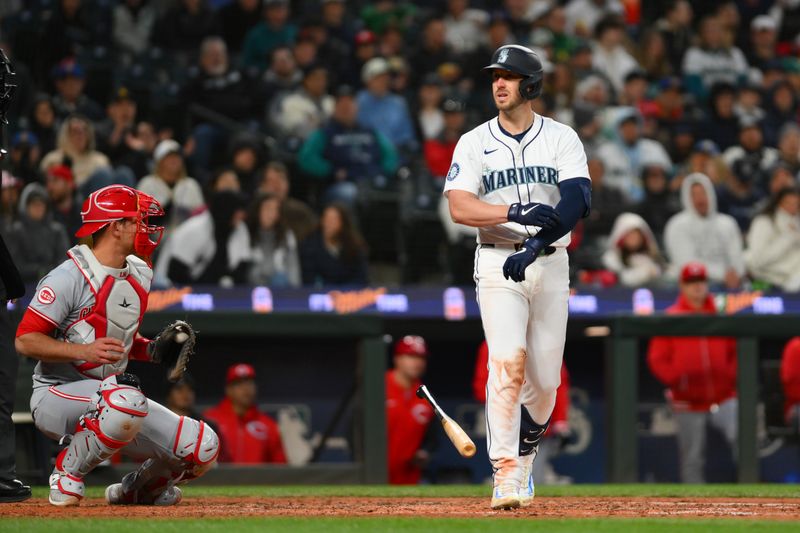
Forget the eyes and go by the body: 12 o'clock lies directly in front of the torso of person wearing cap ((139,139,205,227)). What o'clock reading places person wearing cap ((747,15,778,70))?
person wearing cap ((747,15,778,70)) is roughly at 8 o'clock from person wearing cap ((139,139,205,227)).

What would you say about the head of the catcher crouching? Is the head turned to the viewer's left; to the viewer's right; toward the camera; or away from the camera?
to the viewer's right

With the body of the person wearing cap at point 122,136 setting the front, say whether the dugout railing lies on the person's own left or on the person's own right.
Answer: on the person's own left

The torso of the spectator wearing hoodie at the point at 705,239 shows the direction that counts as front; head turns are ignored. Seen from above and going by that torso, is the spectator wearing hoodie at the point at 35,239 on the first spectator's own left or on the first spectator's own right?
on the first spectator's own right

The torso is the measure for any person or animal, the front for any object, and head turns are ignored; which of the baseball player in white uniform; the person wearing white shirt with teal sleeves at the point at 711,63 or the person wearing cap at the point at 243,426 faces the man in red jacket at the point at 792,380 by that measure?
the person wearing white shirt with teal sleeves at the point at 711,63

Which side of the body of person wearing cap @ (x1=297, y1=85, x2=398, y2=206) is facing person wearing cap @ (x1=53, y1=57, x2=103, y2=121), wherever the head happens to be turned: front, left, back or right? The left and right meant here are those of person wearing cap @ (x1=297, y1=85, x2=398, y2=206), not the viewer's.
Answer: right

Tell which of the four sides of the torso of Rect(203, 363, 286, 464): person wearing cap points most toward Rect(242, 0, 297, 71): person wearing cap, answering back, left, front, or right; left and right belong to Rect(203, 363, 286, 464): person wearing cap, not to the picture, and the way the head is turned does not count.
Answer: back

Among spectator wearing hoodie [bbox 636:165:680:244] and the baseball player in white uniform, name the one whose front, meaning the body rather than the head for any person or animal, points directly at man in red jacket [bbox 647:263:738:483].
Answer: the spectator wearing hoodie
